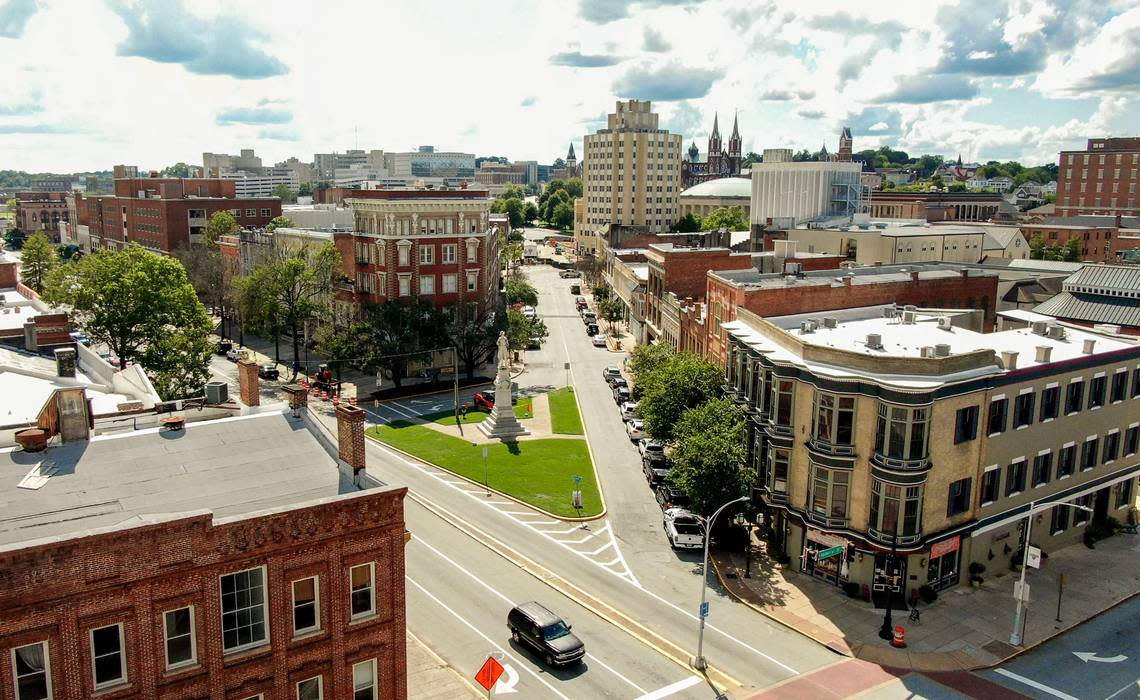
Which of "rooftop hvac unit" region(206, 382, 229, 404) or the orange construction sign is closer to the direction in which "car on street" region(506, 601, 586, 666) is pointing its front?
the orange construction sign

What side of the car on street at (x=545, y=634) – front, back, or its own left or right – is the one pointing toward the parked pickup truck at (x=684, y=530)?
left

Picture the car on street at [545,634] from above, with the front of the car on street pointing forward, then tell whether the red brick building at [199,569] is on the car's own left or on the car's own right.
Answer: on the car's own right

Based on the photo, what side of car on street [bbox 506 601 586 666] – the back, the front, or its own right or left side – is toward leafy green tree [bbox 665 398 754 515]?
left

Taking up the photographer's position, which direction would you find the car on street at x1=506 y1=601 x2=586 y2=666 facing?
facing the viewer and to the right of the viewer

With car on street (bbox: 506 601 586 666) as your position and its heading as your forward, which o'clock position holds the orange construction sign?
The orange construction sign is roughly at 2 o'clock from the car on street.

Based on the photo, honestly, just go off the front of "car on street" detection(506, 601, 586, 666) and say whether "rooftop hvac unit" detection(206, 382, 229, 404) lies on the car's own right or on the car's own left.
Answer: on the car's own right
